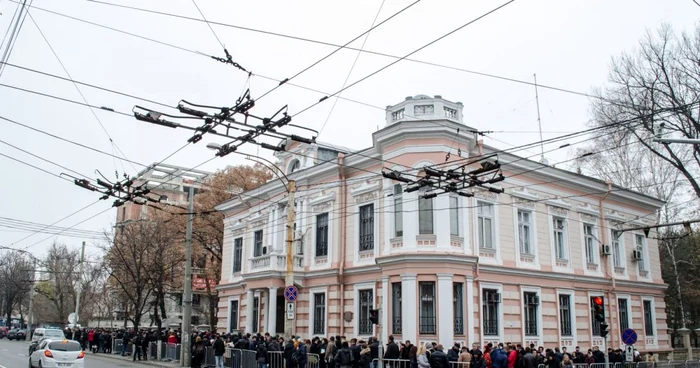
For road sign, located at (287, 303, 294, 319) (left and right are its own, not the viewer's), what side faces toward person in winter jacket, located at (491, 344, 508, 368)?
left

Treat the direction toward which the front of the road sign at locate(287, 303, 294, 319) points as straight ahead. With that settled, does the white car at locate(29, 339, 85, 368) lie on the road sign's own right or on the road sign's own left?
on the road sign's own right

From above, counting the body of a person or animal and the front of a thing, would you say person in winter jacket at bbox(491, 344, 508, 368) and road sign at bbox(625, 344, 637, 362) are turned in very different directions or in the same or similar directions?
very different directions

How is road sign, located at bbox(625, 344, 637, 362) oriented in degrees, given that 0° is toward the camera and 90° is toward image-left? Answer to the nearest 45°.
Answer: approximately 0°

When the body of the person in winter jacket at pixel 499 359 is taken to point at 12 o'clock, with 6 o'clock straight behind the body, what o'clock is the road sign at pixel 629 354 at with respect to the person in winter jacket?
The road sign is roughly at 2 o'clock from the person in winter jacket.

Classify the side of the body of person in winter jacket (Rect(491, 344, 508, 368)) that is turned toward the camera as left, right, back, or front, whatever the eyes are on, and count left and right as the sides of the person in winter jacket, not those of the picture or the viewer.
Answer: back

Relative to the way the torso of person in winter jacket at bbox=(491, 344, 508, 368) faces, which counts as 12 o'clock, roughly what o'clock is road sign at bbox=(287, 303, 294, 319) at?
The road sign is roughly at 10 o'clock from the person in winter jacket.

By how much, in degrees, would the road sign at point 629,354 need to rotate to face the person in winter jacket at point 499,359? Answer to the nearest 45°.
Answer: approximately 45° to its right

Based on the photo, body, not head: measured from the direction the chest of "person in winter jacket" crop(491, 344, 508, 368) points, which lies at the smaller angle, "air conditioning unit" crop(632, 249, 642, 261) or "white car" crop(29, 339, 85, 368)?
the air conditioning unit
